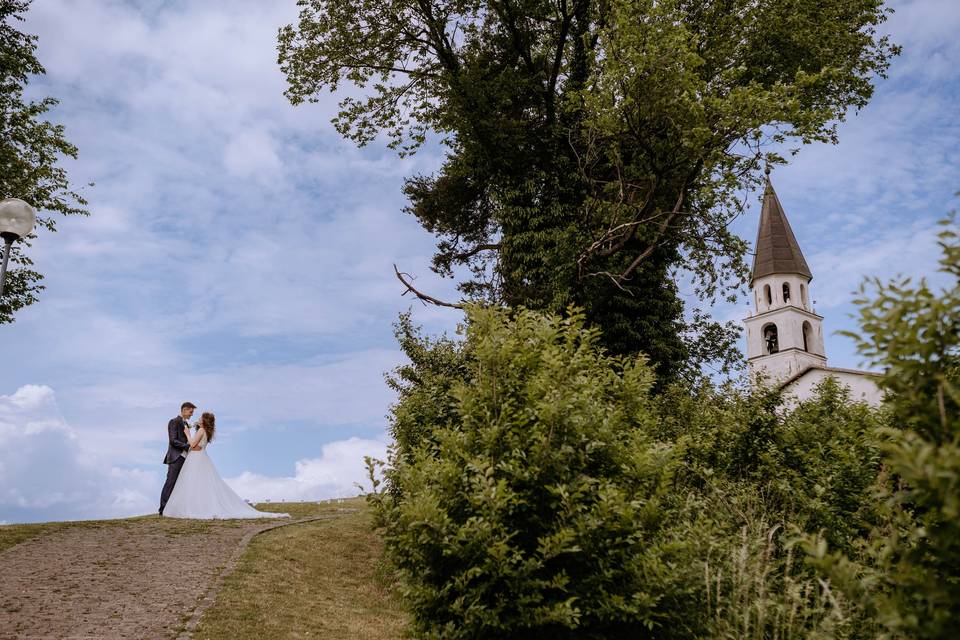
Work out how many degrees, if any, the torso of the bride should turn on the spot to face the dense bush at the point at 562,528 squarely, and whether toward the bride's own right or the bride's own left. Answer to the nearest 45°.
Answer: approximately 90° to the bride's own left

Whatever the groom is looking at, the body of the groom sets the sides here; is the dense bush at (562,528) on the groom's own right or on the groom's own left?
on the groom's own right

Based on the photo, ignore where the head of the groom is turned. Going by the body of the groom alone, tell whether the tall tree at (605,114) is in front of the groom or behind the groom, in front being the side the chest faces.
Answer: in front

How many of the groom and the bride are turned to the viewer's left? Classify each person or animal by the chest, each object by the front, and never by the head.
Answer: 1

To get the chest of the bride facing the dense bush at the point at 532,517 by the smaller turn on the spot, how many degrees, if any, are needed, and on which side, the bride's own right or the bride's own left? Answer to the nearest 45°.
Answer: approximately 90° to the bride's own left

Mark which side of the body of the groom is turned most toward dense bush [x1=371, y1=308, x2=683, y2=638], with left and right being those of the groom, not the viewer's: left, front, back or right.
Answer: right

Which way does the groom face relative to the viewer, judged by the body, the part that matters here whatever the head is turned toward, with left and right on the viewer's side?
facing to the right of the viewer

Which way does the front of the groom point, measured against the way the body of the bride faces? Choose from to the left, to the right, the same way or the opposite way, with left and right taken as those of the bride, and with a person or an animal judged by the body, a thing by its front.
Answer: the opposite way

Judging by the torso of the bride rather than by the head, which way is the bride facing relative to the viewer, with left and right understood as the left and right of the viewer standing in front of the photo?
facing to the left of the viewer

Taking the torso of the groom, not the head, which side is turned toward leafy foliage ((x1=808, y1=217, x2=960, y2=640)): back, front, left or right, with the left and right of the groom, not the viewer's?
right
